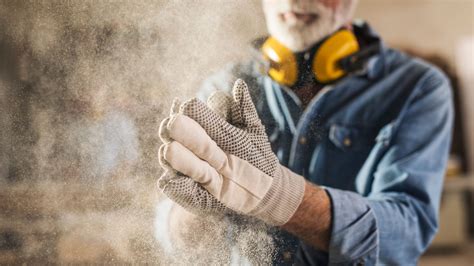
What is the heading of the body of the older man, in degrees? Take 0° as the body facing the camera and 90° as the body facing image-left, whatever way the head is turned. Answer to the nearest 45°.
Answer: approximately 45°
